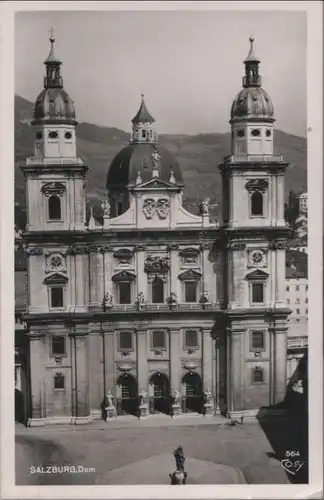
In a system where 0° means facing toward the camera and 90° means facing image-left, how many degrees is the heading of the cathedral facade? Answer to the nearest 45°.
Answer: approximately 0°
